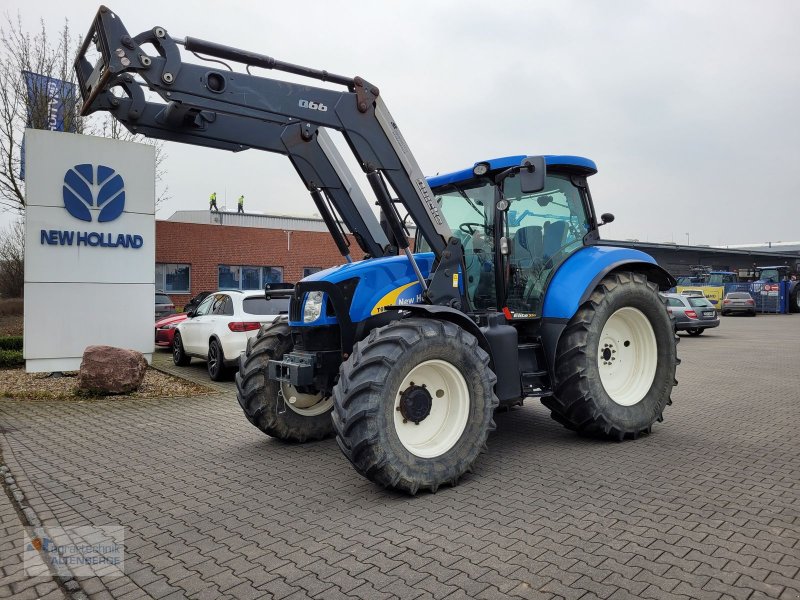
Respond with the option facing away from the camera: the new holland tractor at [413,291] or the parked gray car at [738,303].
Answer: the parked gray car

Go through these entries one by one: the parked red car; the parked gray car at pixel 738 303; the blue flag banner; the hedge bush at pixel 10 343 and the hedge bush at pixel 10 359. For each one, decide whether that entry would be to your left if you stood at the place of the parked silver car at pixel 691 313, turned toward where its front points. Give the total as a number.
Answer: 4

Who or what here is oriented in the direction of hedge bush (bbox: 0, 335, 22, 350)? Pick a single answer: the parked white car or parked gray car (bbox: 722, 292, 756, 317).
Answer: the parked white car

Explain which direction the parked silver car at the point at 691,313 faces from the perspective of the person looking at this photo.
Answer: facing away from the viewer and to the left of the viewer

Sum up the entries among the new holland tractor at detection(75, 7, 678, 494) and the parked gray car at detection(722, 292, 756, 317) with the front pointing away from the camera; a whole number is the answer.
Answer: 1

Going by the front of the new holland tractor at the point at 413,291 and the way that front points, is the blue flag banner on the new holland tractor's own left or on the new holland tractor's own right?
on the new holland tractor's own right

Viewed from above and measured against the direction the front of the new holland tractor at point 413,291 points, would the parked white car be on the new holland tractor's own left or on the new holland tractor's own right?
on the new holland tractor's own right

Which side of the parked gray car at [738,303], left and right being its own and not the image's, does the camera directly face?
back

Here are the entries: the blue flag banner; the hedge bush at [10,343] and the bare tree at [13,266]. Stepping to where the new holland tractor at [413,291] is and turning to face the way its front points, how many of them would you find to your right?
3
